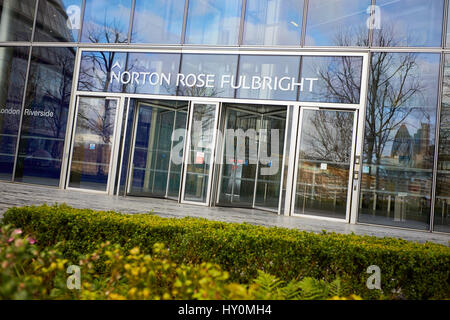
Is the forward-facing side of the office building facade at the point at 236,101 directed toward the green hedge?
yes

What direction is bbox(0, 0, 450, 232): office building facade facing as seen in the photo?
toward the camera

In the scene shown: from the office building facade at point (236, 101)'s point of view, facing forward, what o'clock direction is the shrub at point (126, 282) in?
The shrub is roughly at 12 o'clock from the office building facade.
